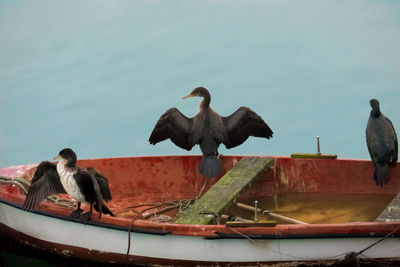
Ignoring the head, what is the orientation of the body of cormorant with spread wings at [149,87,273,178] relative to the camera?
away from the camera

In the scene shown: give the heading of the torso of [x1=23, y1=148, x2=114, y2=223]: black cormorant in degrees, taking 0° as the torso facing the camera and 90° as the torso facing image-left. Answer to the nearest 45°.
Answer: approximately 45°

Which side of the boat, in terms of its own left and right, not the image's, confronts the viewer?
left

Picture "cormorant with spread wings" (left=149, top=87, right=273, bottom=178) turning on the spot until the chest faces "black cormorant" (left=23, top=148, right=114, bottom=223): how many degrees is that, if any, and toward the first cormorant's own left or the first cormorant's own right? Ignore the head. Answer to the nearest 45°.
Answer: approximately 135° to the first cormorant's own left

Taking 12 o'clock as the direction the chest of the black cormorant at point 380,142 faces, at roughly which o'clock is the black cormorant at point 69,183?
the black cormorant at point 69,183 is roughly at 8 o'clock from the black cormorant at point 380,142.

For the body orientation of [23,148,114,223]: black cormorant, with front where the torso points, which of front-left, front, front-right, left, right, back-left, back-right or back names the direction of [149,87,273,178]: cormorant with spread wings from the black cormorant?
back

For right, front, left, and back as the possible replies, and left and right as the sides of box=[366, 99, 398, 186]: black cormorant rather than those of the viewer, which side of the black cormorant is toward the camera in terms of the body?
back
